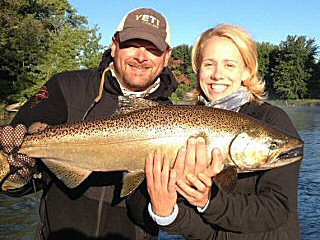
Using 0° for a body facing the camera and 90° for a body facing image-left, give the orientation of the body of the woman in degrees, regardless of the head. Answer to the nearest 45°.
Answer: approximately 45°

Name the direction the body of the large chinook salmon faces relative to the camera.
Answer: to the viewer's right

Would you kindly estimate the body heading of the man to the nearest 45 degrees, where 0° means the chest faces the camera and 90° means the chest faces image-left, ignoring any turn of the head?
approximately 0°
